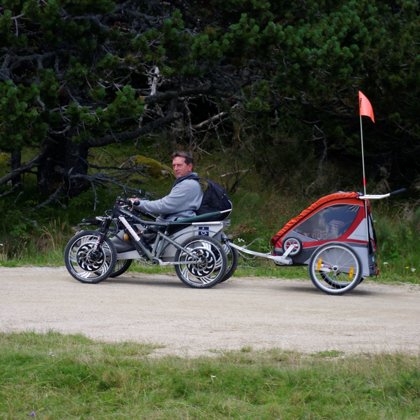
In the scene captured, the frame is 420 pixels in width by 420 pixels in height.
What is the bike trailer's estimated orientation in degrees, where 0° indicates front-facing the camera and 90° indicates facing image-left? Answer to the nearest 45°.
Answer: approximately 90°
